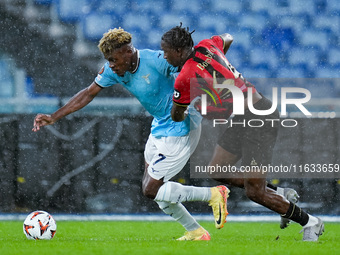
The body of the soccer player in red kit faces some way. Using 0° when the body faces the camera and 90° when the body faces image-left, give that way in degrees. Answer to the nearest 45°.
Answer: approximately 135°

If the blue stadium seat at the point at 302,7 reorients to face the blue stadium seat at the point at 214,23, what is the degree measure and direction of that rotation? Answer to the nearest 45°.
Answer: approximately 90° to its right

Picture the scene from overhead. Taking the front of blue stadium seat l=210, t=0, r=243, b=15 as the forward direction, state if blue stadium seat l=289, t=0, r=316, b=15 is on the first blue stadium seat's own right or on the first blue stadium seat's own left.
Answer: on the first blue stadium seat's own left

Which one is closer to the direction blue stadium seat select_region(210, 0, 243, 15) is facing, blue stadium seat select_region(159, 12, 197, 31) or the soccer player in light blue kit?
the soccer player in light blue kit
